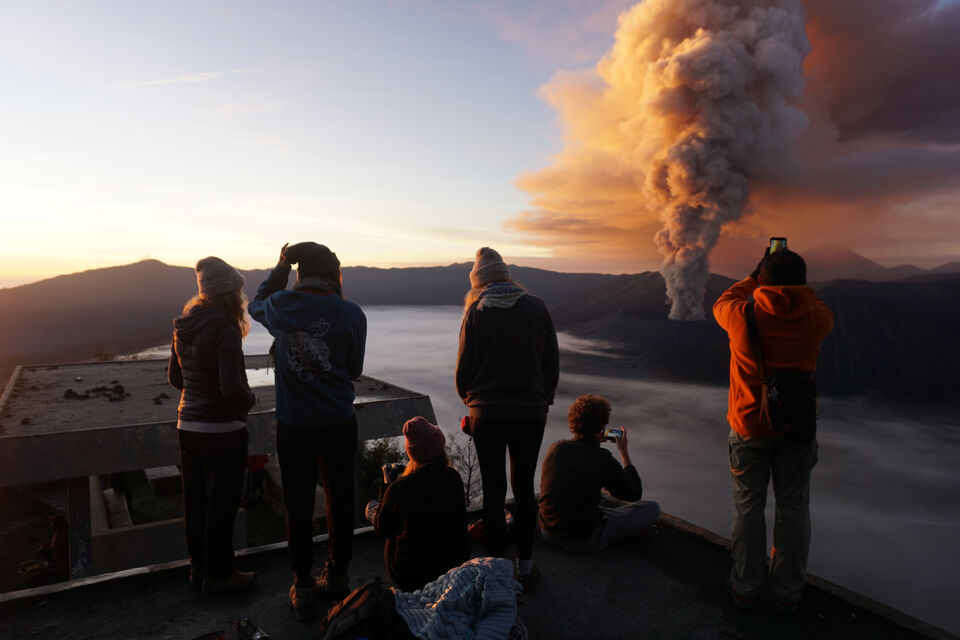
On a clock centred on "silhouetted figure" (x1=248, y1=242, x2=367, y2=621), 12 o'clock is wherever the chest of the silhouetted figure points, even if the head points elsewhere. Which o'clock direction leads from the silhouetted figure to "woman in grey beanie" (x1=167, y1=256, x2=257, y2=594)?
The woman in grey beanie is roughly at 10 o'clock from the silhouetted figure.

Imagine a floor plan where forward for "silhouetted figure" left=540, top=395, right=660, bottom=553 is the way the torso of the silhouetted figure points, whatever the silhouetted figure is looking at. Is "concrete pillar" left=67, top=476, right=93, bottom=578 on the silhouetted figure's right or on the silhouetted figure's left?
on the silhouetted figure's left

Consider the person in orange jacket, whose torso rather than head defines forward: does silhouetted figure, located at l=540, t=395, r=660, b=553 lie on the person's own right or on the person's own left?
on the person's own left

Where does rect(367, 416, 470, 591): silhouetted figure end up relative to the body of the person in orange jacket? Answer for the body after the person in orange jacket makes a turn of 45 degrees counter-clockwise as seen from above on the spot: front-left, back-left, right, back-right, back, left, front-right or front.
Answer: left

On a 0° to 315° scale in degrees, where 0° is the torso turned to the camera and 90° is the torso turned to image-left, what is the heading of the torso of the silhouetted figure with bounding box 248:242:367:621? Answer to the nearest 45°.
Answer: approximately 180°

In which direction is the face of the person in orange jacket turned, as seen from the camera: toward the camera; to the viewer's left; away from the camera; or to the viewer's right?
away from the camera

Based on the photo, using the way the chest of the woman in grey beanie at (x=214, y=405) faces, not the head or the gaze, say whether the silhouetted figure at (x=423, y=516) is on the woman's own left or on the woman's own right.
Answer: on the woman's own right

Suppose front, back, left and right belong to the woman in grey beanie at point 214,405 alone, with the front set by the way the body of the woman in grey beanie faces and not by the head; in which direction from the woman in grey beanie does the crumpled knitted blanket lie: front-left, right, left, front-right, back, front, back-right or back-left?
right

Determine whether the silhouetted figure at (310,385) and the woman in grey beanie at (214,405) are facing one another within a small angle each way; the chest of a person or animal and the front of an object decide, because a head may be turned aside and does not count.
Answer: no

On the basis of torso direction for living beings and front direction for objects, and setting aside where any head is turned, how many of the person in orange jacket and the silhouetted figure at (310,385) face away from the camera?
2

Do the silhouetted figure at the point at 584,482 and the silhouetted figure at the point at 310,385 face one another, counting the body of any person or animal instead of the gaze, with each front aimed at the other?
no

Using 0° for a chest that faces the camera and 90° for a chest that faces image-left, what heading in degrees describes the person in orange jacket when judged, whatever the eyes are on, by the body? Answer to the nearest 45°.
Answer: approximately 180°

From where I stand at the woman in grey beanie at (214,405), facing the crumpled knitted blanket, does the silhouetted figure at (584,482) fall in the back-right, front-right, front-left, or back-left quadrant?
front-left

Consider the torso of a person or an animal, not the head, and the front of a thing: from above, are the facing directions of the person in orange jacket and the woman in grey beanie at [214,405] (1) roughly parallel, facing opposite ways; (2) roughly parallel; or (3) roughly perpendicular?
roughly parallel

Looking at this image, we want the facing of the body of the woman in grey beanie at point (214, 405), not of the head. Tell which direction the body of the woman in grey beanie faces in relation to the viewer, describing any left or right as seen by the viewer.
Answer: facing away from the viewer and to the right of the viewer

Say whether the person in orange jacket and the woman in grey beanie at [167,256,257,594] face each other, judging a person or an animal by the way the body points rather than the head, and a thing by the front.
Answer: no

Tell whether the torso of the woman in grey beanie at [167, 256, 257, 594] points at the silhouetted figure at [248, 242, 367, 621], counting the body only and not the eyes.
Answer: no

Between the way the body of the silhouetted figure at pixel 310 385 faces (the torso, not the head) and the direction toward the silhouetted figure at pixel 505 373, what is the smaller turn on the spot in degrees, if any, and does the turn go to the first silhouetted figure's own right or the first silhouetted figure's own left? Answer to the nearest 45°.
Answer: approximately 90° to the first silhouetted figure's own right
